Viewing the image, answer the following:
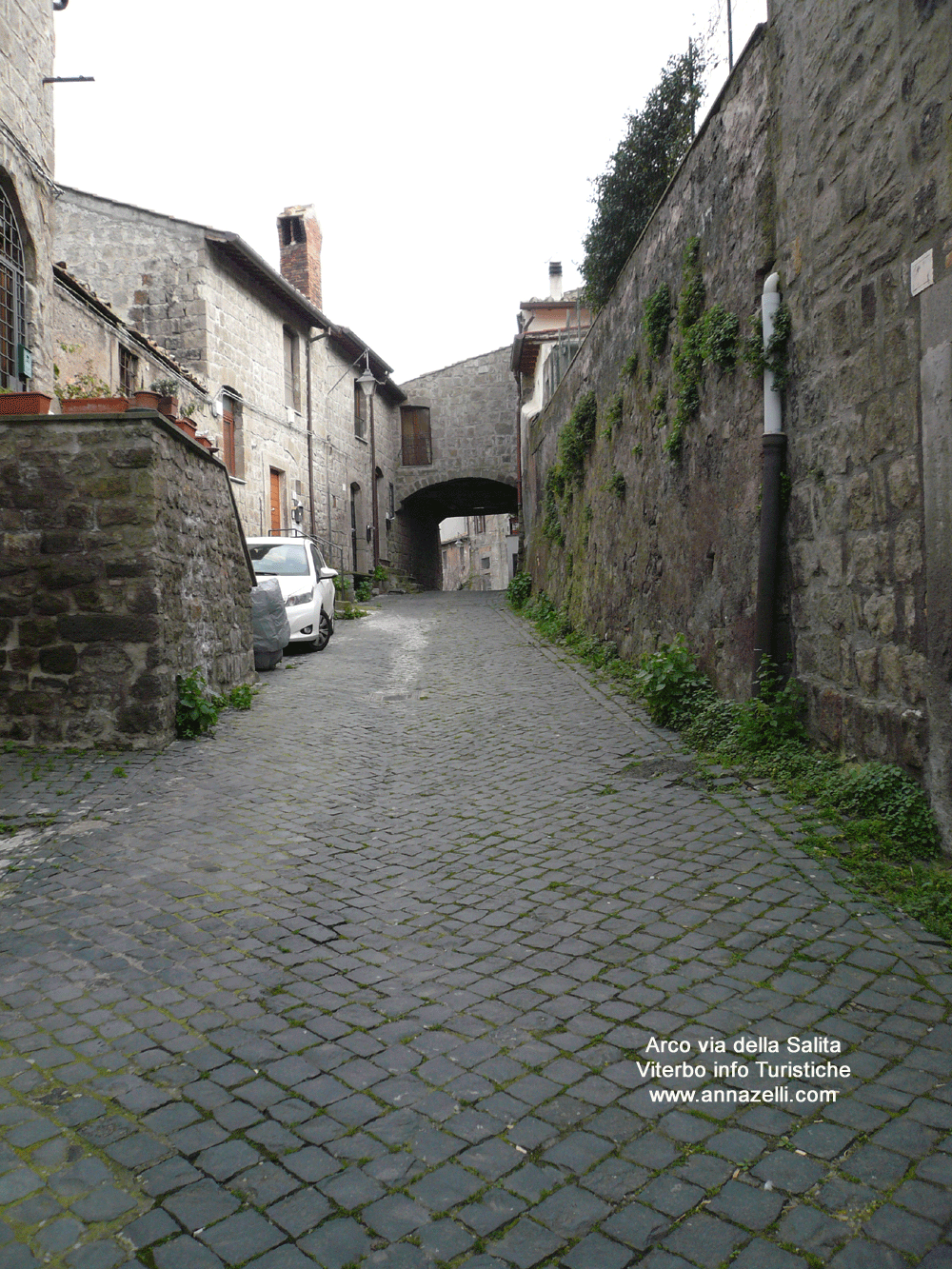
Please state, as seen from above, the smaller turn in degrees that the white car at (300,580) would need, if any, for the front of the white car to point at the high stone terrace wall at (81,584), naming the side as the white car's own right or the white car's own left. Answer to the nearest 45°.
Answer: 0° — it already faces it

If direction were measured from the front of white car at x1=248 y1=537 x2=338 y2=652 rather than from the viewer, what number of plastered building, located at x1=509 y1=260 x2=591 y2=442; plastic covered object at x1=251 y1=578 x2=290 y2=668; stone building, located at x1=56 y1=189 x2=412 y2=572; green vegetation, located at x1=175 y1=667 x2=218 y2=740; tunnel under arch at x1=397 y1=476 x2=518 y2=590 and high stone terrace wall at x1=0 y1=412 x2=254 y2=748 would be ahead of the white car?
3

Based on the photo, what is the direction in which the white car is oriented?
toward the camera

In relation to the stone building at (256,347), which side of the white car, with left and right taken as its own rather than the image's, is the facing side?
back

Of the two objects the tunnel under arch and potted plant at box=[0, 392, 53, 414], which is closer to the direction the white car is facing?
the potted plant

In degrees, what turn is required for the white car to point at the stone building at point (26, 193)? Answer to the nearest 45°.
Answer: approximately 45° to its right

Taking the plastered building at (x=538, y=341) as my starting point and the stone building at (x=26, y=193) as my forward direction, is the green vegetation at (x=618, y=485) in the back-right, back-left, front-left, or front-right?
front-left

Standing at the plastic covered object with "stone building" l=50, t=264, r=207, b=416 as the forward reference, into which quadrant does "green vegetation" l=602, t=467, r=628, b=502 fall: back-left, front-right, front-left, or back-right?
back-right

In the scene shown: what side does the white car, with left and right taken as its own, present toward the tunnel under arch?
back

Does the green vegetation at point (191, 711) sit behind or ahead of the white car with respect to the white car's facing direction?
ahead
